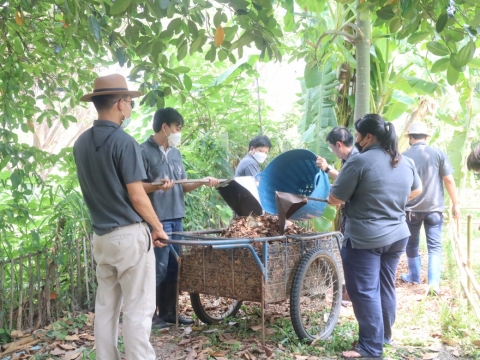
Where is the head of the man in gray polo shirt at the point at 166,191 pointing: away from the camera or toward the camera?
toward the camera

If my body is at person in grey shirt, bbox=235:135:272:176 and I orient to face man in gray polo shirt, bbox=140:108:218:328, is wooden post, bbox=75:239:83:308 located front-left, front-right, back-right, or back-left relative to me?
front-right

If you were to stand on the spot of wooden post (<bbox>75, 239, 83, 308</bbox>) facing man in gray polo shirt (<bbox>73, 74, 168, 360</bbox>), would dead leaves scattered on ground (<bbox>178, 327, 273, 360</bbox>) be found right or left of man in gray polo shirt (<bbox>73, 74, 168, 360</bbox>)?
left

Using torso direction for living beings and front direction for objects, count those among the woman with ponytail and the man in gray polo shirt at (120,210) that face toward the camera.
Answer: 0

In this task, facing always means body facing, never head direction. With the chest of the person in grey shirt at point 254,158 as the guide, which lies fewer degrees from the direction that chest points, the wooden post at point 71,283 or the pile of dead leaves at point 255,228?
the pile of dead leaves

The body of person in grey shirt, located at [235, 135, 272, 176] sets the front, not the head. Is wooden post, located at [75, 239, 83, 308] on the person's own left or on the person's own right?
on the person's own right

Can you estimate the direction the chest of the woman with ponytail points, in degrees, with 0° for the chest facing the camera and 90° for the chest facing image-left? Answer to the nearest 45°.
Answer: approximately 135°

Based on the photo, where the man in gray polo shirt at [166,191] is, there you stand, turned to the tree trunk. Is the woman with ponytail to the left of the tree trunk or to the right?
right

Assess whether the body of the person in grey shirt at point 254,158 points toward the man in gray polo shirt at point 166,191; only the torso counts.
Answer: no

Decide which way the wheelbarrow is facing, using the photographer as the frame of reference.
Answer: facing away from the viewer and to the right of the viewer

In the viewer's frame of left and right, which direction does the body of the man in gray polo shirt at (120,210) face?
facing away from the viewer and to the right of the viewer

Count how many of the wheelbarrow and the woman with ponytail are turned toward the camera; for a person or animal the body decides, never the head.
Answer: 0

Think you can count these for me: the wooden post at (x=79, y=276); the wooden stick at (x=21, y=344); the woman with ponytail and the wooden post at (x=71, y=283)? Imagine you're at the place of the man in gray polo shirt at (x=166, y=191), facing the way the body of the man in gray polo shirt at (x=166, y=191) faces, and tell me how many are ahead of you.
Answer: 1

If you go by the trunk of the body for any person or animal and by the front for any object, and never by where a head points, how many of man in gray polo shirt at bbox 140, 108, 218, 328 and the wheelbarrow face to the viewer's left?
0

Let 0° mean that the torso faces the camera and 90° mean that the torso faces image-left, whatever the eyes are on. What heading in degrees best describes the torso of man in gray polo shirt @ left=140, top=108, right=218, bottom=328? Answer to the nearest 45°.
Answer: approximately 315°

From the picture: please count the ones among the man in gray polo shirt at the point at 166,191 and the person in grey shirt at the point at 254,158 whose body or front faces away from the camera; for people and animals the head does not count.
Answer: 0

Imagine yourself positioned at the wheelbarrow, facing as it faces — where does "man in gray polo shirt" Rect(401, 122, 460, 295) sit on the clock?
The man in gray polo shirt is roughly at 12 o'clock from the wheelbarrow.

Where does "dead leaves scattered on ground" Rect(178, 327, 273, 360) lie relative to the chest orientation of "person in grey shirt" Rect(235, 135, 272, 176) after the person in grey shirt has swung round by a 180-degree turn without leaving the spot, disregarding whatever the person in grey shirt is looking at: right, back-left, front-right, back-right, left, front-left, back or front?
back-left
